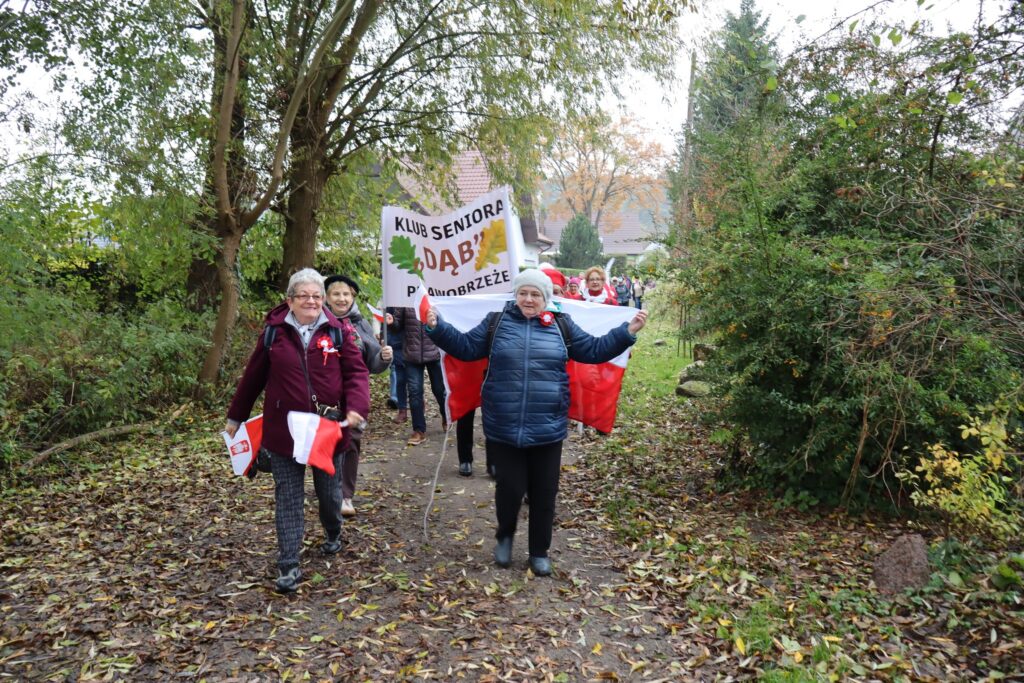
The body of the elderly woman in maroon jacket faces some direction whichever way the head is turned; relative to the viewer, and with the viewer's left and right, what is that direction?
facing the viewer

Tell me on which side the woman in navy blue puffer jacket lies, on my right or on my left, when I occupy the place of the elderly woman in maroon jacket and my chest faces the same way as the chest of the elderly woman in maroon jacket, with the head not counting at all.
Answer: on my left

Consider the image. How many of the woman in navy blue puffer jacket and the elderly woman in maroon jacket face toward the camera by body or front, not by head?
2

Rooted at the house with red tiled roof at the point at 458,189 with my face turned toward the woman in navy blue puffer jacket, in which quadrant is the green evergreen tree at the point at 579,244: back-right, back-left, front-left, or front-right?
back-left

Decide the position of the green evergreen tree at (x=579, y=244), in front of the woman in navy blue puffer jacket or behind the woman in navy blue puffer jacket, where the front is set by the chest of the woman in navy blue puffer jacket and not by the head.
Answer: behind

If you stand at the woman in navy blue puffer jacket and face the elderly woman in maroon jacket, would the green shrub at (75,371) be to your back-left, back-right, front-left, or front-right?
front-right

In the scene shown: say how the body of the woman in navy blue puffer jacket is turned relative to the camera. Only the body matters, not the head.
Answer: toward the camera

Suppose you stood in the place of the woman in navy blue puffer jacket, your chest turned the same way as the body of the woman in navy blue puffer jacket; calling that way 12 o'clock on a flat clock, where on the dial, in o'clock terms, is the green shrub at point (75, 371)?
The green shrub is roughly at 4 o'clock from the woman in navy blue puffer jacket.

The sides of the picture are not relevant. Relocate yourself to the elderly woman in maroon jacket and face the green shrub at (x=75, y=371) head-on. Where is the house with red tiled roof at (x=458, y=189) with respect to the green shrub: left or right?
right

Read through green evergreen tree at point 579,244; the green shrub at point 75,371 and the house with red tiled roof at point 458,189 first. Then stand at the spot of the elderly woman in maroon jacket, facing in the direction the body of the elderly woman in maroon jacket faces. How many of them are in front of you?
0

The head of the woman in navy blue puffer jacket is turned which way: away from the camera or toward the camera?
toward the camera

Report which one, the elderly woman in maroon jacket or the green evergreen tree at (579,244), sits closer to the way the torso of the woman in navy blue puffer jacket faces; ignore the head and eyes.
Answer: the elderly woman in maroon jacket

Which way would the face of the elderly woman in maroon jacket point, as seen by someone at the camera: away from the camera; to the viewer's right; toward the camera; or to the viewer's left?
toward the camera

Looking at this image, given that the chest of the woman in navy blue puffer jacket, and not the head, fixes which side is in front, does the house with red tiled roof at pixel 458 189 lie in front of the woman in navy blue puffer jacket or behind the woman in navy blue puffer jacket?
behind

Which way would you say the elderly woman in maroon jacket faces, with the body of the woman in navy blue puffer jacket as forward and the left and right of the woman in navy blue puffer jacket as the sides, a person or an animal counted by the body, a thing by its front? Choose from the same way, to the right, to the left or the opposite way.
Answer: the same way
